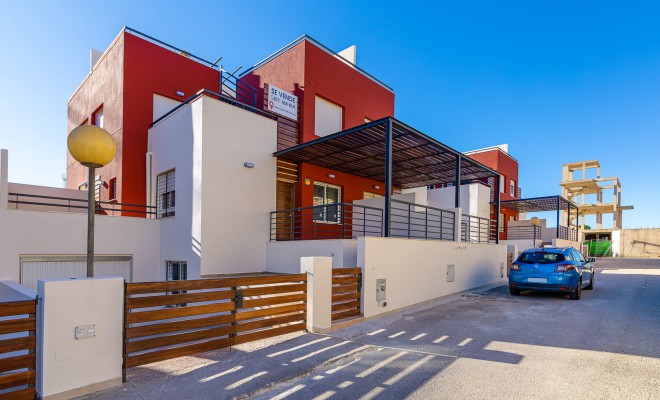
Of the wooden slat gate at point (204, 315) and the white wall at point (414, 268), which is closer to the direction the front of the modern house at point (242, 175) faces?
the white wall

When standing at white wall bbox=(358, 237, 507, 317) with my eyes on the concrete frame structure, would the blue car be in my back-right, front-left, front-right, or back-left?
front-right

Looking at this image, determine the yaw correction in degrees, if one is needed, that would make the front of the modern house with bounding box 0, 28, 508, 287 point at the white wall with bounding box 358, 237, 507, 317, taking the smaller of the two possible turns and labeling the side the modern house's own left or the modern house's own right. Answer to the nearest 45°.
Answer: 0° — it already faces it

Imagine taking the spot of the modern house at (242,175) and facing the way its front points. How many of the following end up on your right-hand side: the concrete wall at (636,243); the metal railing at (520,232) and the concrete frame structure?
0

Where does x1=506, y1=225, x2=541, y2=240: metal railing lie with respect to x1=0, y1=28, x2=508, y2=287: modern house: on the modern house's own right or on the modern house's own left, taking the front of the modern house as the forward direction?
on the modern house's own left

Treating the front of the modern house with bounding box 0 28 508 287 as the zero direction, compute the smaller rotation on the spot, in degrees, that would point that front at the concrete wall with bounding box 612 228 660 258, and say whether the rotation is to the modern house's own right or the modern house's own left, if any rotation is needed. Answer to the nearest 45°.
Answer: approximately 90° to the modern house's own left

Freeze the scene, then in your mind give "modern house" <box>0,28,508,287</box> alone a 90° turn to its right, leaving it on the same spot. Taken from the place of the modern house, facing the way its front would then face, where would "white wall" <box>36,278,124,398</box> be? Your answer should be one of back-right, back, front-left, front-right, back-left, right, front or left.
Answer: front-left

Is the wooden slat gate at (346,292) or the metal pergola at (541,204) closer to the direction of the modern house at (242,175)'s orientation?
the wooden slat gate

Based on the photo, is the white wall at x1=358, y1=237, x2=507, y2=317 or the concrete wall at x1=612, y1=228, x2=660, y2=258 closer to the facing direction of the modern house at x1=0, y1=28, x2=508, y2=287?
the white wall

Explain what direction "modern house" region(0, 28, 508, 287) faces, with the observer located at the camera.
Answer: facing the viewer and to the right of the viewer

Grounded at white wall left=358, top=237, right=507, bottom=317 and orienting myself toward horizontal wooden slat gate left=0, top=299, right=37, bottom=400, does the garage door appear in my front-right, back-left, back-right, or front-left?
front-right

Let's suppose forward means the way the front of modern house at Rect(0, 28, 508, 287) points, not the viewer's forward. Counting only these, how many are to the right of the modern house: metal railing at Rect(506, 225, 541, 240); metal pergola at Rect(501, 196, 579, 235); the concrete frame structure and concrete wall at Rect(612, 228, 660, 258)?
0
